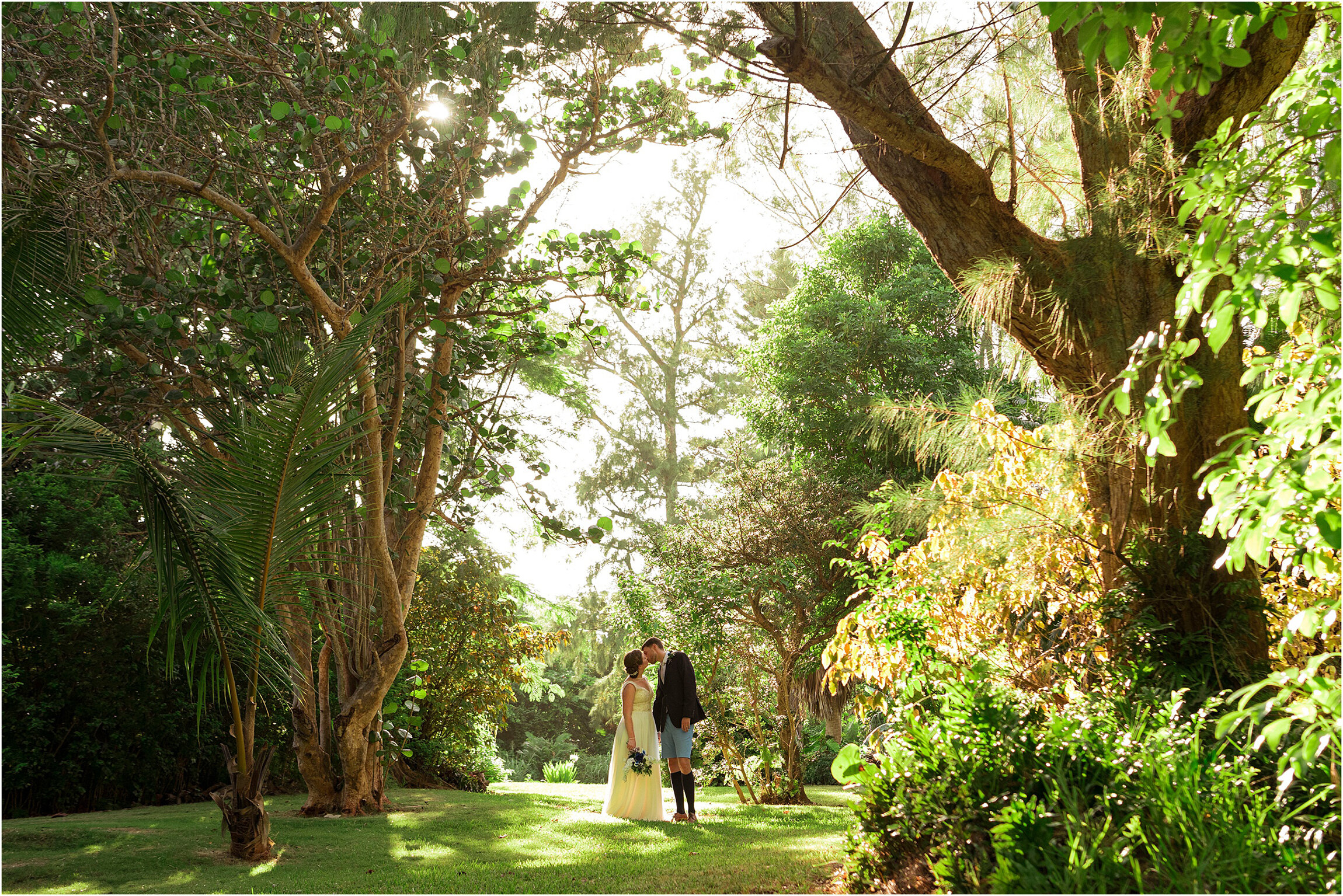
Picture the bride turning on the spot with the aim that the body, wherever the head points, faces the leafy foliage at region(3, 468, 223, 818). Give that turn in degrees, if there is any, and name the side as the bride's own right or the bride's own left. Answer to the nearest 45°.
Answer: approximately 135° to the bride's own right

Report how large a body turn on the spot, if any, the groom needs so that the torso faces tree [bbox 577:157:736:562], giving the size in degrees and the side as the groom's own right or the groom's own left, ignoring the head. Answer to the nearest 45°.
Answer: approximately 135° to the groom's own right

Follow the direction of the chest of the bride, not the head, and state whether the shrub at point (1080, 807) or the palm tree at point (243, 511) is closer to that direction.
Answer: the shrub

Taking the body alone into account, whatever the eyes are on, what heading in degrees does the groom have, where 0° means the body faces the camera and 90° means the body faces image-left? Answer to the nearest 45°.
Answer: approximately 45°

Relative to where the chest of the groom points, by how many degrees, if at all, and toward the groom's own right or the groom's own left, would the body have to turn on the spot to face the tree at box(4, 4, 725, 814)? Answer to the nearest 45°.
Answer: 0° — they already face it

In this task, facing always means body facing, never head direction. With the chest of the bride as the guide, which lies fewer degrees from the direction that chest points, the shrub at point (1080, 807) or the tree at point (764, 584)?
the shrub

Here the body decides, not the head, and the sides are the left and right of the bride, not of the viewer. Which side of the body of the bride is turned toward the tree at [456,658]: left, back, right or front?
back

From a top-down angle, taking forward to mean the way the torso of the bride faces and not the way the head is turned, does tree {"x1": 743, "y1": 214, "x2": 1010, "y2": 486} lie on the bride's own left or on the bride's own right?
on the bride's own left
